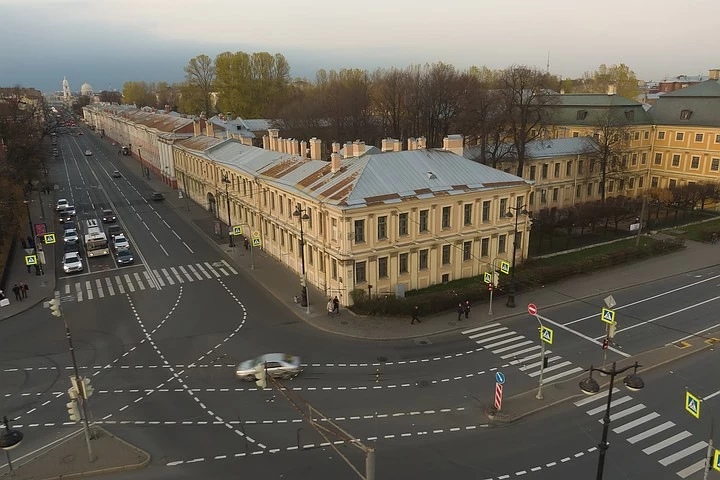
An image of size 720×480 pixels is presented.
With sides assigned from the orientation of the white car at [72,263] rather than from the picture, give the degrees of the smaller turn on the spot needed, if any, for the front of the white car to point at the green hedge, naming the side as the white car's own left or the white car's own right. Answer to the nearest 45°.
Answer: approximately 45° to the white car's own left

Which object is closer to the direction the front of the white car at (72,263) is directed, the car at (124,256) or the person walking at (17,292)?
the person walking

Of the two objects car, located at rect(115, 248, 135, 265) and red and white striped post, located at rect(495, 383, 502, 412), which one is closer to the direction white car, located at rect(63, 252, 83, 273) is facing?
the red and white striped post

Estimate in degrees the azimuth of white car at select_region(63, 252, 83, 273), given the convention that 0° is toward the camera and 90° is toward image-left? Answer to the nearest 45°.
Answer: approximately 0°

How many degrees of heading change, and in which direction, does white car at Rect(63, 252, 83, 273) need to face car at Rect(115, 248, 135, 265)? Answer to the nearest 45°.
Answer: approximately 90° to its left

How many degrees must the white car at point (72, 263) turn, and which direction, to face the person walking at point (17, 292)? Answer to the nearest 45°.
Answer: approximately 45° to its right

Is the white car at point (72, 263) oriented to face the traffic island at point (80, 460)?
yes

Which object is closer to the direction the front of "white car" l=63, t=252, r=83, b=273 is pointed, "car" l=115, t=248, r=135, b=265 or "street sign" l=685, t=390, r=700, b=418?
the street sign

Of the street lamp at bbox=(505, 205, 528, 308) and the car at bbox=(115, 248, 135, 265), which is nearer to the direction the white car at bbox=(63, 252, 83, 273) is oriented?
the street lamp

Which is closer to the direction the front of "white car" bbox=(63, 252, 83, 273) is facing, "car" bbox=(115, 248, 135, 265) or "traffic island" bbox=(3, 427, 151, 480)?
the traffic island
